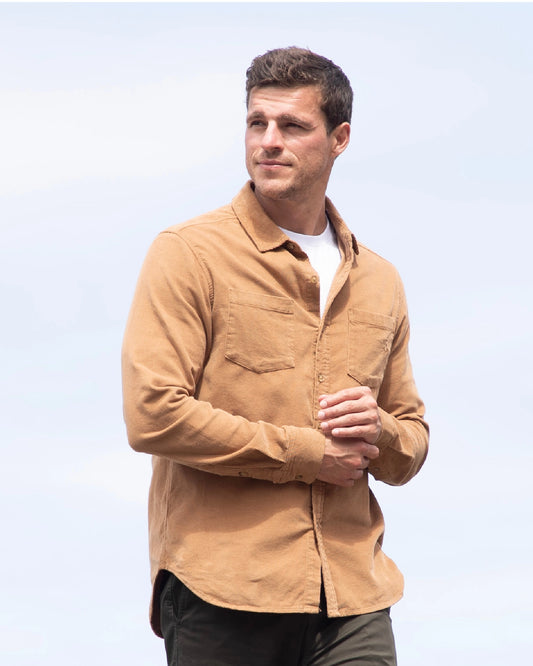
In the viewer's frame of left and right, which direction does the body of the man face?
facing the viewer and to the right of the viewer

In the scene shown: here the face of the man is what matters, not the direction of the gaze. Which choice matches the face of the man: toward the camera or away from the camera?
toward the camera
